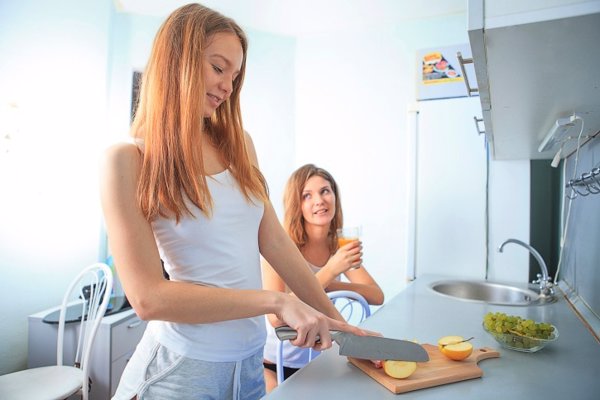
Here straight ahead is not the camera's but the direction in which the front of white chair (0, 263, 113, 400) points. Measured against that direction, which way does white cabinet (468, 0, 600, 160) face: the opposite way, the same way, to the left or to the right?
to the right

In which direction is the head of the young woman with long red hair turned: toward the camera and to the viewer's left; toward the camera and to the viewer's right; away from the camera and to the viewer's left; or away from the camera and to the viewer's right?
toward the camera and to the viewer's right

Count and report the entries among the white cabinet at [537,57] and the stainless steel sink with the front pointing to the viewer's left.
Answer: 2

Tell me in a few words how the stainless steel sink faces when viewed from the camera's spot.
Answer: facing to the left of the viewer

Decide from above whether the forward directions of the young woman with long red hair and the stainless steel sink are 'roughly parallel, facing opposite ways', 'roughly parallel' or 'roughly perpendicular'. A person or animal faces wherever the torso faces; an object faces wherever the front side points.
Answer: roughly parallel, facing opposite ways

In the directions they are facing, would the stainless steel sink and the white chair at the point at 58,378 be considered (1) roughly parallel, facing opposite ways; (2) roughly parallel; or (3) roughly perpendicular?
roughly perpendicular

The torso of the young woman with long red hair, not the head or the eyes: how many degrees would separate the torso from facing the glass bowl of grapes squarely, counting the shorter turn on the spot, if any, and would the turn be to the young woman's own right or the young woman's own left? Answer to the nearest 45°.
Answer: approximately 45° to the young woman's own left

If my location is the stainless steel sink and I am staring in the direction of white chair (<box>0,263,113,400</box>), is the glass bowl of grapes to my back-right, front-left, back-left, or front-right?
front-left

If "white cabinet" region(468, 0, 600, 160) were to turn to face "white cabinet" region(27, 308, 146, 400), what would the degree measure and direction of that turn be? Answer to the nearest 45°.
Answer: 0° — it already faces it

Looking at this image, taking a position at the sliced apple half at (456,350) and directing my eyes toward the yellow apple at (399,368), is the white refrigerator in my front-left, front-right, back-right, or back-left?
back-right

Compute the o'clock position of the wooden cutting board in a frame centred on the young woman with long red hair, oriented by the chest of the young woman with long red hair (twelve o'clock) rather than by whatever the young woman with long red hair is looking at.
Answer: The wooden cutting board is roughly at 11 o'clock from the young woman with long red hair.

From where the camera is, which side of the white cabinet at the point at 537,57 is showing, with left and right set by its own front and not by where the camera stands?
left

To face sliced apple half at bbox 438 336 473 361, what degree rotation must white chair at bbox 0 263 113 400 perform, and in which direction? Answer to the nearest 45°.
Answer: approximately 90° to its left
